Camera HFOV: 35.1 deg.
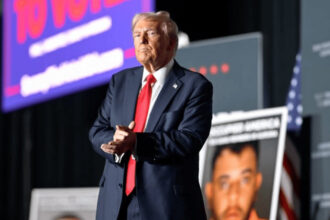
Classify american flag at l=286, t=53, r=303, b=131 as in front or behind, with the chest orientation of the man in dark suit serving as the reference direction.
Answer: behind

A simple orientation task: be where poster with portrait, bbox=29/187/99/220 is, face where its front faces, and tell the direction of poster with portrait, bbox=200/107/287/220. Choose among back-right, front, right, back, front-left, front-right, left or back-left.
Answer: front-left

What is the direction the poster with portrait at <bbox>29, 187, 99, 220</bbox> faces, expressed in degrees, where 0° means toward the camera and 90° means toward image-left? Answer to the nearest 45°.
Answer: approximately 0°

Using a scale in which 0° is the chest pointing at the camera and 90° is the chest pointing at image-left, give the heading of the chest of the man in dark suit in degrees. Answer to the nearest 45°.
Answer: approximately 45°

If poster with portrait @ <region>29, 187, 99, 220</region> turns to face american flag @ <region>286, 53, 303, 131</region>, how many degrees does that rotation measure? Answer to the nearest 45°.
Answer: approximately 90° to its left

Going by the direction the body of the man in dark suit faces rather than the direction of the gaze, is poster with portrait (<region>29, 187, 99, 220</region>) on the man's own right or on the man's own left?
on the man's own right

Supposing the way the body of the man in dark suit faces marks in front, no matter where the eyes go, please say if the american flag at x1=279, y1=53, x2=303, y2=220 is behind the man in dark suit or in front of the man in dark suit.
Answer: behind
